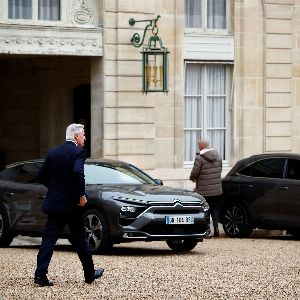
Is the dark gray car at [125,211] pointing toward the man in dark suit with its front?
no

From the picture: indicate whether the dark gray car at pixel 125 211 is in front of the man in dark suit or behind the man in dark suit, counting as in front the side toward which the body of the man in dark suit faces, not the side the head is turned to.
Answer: in front

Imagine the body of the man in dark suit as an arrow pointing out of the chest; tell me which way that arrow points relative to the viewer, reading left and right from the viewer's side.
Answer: facing away from the viewer and to the right of the viewer

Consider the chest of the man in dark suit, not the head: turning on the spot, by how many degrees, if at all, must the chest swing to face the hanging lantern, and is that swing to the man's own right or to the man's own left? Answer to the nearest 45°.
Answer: approximately 45° to the man's own left

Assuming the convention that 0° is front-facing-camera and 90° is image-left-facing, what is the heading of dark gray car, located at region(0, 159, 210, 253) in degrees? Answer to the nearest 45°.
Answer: approximately 315°

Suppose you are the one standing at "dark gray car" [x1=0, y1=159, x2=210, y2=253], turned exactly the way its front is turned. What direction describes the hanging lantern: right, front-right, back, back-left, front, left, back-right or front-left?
back-left

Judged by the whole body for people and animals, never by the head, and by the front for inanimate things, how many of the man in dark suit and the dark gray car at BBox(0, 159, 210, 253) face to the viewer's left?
0
